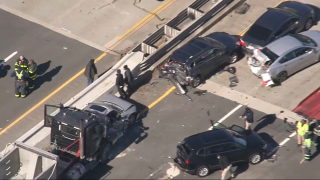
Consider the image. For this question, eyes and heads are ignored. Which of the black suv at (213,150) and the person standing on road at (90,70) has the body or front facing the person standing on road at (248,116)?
the black suv
